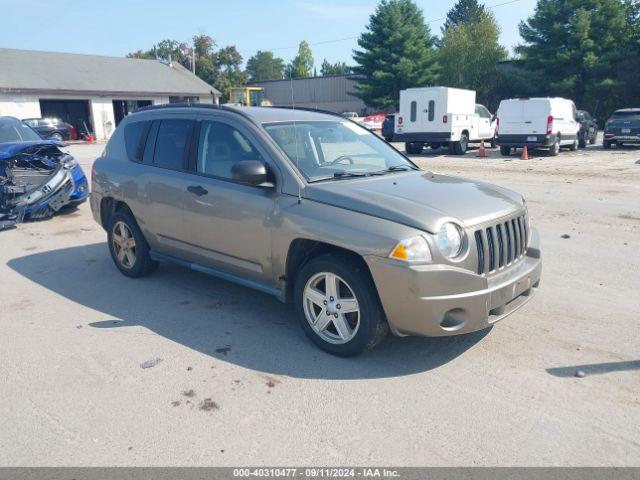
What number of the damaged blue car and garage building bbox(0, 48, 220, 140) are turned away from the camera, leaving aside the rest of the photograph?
0

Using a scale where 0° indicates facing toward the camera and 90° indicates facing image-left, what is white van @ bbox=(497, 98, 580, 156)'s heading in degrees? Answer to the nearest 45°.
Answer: approximately 225°

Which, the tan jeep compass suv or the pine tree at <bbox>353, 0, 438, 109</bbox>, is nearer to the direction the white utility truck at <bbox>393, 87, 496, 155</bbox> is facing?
the pine tree

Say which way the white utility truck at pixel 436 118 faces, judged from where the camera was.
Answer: facing away from the viewer and to the right of the viewer

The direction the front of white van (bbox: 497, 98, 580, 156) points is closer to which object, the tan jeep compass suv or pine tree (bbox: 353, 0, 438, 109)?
the pine tree

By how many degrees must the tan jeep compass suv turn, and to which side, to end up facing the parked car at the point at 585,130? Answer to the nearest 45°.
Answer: approximately 90° to its left

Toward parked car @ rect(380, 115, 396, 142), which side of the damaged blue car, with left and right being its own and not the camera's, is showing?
left

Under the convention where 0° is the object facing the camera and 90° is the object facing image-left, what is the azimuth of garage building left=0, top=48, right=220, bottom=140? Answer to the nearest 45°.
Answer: approximately 315°

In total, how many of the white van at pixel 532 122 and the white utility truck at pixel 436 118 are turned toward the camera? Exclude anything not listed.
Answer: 0

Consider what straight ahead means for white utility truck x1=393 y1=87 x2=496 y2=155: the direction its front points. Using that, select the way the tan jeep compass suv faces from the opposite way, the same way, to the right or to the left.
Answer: to the right
